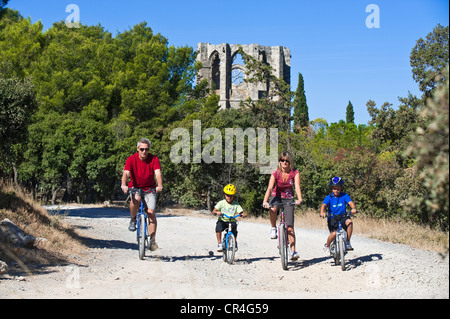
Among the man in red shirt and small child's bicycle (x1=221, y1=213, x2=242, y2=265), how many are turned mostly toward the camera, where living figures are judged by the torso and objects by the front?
2

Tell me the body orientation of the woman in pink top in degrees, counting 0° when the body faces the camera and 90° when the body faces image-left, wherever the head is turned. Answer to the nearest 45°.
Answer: approximately 0°

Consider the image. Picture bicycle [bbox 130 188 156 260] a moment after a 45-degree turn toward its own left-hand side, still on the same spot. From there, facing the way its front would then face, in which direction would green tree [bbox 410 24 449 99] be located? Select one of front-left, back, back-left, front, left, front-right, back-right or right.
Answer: left

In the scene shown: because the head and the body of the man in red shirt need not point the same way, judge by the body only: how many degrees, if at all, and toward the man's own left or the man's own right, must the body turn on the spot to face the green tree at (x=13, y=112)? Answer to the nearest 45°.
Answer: approximately 135° to the man's own right
